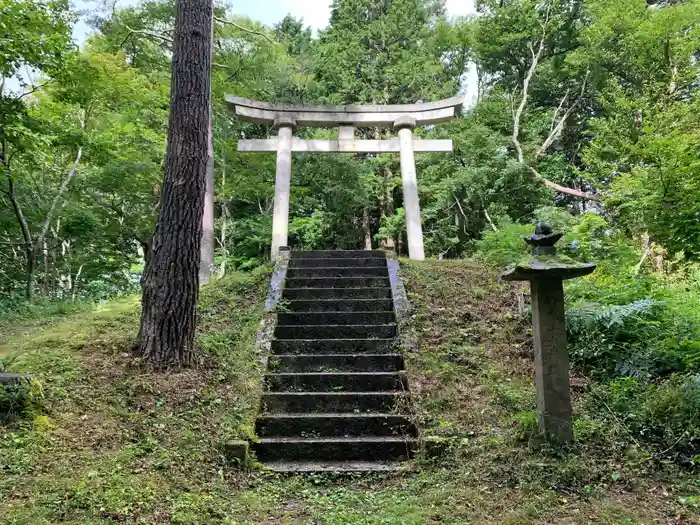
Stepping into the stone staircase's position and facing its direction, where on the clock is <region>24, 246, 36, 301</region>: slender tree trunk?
The slender tree trunk is roughly at 4 o'clock from the stone staircase.

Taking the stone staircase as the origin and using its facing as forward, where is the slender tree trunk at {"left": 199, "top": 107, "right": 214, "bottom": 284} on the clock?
The slender tree trunk is roughly at 5 o'clock from the stone staircase.

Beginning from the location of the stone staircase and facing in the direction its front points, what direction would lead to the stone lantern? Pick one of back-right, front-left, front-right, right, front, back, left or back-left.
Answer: front-left

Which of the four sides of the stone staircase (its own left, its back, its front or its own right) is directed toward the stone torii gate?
back

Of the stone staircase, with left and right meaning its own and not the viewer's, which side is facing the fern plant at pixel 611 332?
left

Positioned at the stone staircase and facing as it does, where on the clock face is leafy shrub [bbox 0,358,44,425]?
The leafy shrub is roughly at 2 o'clock from the stone staircase.

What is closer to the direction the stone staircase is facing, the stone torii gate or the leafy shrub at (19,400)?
the leafy shrub

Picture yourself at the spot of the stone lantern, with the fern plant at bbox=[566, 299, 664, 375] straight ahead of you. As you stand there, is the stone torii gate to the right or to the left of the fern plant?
left

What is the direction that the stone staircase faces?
toward the camera

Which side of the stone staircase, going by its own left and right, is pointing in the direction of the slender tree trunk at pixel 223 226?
back

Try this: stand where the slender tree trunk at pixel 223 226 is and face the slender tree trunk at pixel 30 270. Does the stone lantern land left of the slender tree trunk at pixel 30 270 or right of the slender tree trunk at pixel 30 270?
left
